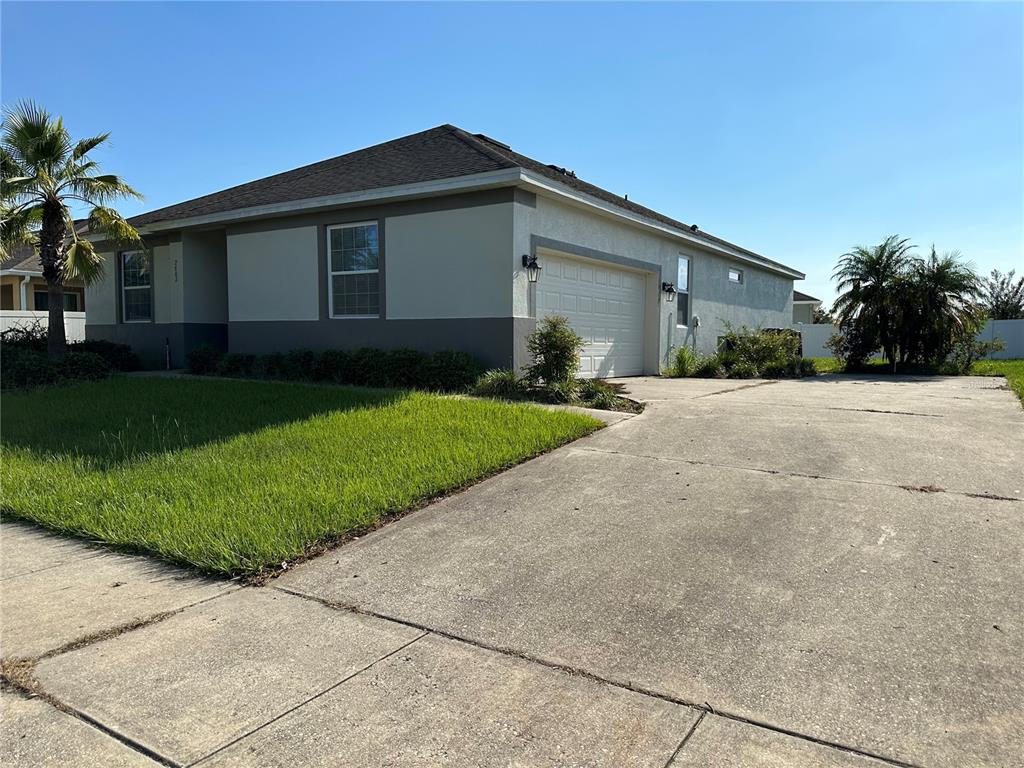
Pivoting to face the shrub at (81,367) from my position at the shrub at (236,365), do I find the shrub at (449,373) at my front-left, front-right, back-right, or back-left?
back-left

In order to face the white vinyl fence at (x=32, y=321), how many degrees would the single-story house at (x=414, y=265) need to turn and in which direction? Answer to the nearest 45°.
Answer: approximately 90° to its right

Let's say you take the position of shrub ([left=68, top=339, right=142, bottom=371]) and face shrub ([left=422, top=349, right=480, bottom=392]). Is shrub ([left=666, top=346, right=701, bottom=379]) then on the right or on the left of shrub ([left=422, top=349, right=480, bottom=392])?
left

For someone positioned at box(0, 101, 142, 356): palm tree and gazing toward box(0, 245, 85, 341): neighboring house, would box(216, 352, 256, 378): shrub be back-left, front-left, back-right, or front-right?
back-right

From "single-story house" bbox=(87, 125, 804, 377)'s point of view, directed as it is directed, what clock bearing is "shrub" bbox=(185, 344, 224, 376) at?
The shrub is roughly at 2 o'clock from the single-story house.

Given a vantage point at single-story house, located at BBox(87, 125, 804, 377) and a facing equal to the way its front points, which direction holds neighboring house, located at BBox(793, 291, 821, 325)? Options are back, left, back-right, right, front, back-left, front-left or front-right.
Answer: back

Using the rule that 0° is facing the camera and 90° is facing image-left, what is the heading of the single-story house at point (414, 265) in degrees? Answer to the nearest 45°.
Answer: approximately 45°

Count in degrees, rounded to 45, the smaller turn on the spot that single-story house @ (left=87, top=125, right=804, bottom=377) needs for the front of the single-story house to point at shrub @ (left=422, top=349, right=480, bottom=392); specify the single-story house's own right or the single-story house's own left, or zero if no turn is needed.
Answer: approximately 45° to the single-story house's own left

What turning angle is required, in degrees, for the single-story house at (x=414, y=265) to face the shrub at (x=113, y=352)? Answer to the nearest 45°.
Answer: approximately 45° to its right

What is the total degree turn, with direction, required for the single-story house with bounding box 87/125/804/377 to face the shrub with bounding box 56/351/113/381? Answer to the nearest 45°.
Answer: approximately 45° to its right

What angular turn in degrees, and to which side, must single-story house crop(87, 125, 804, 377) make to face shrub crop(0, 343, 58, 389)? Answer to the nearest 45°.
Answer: approximately 45° to its right

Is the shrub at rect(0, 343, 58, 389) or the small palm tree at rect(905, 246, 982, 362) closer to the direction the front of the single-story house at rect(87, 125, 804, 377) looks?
the shrub

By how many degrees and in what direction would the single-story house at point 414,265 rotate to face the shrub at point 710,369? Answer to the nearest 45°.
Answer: approximately 135° to its left

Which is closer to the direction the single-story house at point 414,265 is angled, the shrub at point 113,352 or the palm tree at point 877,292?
the shrub

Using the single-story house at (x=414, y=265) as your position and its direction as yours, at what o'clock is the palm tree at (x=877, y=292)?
The palm tree is roughly at 7 o'clock from the single-story house.

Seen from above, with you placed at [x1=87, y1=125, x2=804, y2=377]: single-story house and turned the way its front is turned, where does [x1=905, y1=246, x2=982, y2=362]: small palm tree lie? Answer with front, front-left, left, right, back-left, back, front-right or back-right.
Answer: back-left

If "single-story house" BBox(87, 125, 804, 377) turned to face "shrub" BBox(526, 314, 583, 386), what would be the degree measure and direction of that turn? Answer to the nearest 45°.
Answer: approximately 90° to its left
